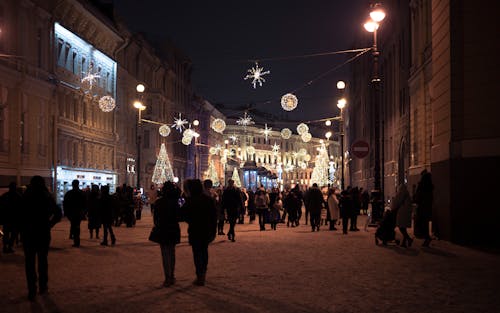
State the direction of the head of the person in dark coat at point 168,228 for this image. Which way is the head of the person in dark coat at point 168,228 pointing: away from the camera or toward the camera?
away from the camera

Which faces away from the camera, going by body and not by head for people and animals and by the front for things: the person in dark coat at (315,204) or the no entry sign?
the person in dark coat

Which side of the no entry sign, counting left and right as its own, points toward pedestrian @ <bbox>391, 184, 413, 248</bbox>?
front

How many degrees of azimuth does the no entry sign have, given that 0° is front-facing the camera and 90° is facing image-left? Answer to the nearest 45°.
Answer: approximately 0°

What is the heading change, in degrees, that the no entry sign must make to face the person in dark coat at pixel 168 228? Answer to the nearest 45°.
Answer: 0° — it already faces them

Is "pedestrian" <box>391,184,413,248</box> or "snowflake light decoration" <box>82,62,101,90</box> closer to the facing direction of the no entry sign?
the pedestrian

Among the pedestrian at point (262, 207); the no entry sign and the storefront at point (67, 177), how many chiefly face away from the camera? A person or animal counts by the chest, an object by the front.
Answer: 1

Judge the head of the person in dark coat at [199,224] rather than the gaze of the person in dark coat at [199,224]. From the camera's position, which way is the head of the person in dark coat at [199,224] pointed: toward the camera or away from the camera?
away from the camera

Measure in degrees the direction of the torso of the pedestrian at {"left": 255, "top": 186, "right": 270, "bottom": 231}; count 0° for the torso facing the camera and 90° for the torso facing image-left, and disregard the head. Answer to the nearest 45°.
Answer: approximately 180°

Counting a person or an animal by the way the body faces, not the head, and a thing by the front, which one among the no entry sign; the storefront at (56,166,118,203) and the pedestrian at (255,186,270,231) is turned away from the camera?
the pedestrian
